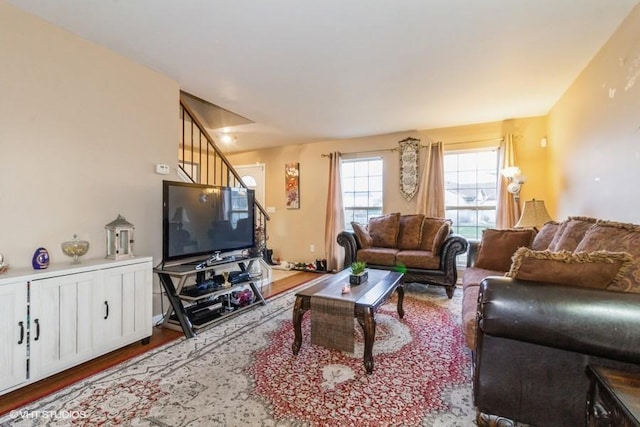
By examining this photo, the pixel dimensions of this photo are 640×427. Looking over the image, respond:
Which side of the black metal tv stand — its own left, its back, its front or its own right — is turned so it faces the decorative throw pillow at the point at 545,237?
front

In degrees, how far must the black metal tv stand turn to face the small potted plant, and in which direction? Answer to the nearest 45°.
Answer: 0° — it already faces it

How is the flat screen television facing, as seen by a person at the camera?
facing the viewer and to the right of the viewer

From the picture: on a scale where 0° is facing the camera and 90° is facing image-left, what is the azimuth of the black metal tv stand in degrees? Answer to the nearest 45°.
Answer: approximately 315°

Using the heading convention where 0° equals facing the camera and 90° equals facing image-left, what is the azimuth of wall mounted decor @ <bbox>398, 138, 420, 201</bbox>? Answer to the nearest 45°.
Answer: approximately 0°

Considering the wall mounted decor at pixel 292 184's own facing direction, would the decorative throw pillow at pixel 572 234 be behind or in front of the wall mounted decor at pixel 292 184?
in front

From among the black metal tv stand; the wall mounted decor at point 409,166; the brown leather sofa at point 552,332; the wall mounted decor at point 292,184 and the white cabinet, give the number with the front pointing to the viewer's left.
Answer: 1

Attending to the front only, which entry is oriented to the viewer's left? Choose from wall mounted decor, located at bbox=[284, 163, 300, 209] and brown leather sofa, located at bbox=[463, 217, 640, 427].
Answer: the brown leather sofa

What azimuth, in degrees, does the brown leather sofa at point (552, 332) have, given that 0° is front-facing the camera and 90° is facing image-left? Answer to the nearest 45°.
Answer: approximately 90°

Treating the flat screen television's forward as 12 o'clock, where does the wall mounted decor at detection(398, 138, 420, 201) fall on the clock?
The wall mounted decor is roughly at 10 o'clock from the flat screen television.

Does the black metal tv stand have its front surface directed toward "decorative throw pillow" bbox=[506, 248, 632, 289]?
yes

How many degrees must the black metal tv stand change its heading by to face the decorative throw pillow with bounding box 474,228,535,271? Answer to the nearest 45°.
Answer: approximately 45° to its left

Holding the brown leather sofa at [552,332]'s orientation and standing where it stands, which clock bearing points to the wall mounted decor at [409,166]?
The wall mounted decor is roughly at 2 o'clock from the brown leather sofa.

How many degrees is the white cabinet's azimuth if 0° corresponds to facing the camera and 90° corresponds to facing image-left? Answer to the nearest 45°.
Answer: approximately 315°

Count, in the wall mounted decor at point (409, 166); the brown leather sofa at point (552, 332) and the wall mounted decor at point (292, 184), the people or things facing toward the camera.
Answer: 2

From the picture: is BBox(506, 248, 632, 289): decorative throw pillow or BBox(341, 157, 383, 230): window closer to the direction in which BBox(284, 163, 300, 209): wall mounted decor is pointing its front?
the decorative throw pillow
